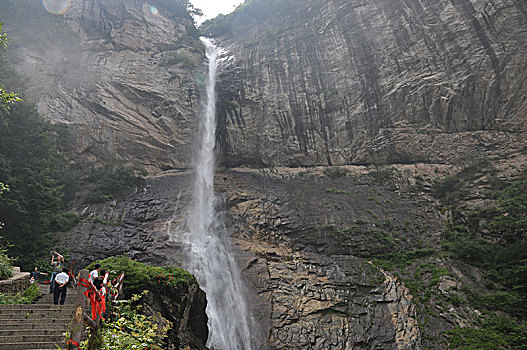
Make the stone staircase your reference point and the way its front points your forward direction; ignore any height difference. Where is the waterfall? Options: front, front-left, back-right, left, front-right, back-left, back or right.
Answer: back-left

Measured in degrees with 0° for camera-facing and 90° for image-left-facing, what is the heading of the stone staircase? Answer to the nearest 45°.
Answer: approximately 0°
